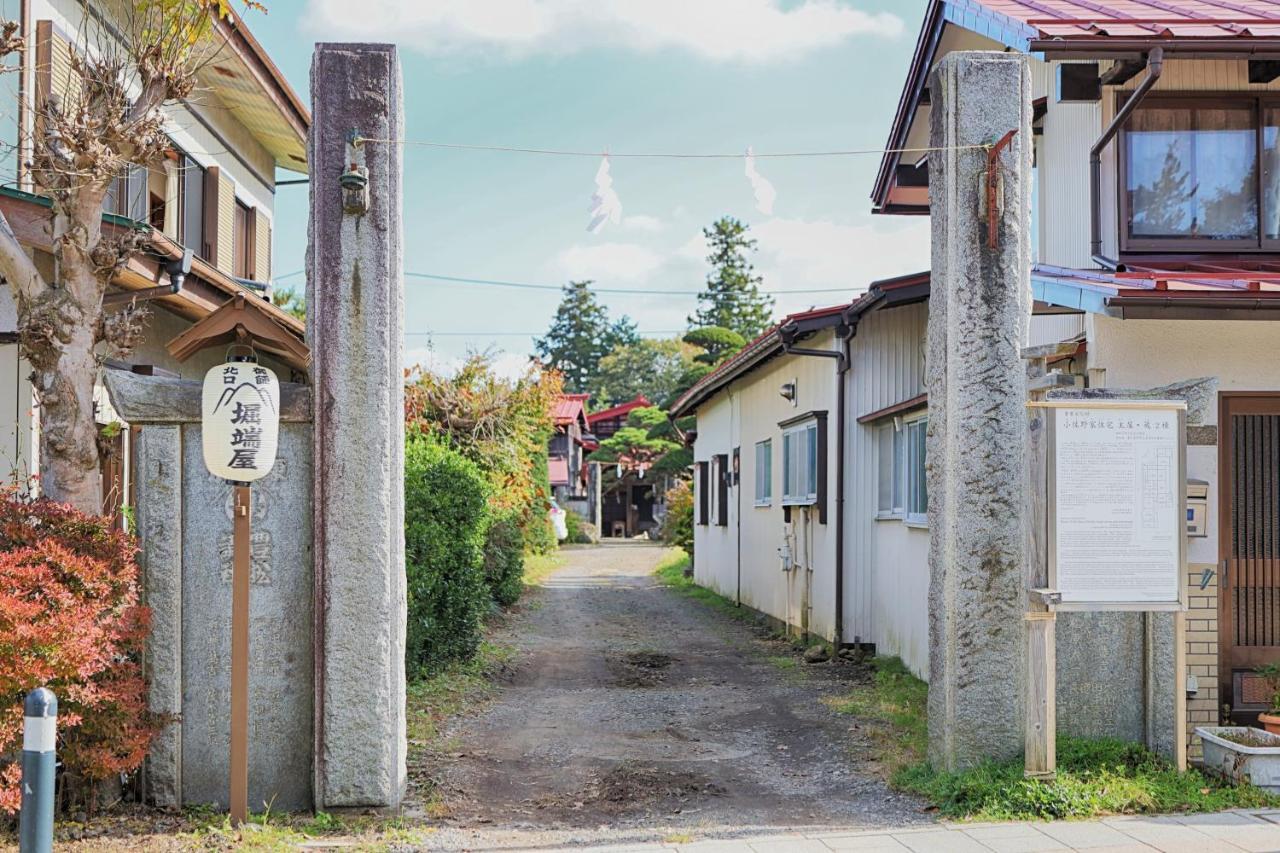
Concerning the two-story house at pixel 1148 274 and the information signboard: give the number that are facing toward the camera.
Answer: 2

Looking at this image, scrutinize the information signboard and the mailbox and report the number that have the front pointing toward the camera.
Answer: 2

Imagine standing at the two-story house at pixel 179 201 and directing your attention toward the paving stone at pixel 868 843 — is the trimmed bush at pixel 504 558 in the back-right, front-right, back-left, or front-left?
back-left

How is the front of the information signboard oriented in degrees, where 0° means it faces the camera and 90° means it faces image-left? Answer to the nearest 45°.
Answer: approximately 0°

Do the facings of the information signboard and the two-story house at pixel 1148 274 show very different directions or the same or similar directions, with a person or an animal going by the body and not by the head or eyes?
same or similar directions

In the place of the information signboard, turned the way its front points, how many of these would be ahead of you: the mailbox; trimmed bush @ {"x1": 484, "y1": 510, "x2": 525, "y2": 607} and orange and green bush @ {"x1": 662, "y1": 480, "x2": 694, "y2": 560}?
0

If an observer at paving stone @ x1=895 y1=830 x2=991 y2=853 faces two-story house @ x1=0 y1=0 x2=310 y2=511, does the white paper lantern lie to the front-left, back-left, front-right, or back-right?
front-left

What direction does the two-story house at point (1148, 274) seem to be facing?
toward the camera

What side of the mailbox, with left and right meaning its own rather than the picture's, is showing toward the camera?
front

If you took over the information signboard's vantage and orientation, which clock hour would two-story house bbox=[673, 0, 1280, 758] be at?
The two-story house is roughly at 6 o'clock from the information signboard.

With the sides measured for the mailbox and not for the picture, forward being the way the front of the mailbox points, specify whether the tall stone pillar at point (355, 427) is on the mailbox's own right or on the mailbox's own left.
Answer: on the mailbox's own right

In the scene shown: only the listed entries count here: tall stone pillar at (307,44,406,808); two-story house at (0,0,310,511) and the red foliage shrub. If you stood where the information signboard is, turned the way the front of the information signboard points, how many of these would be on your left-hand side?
0
